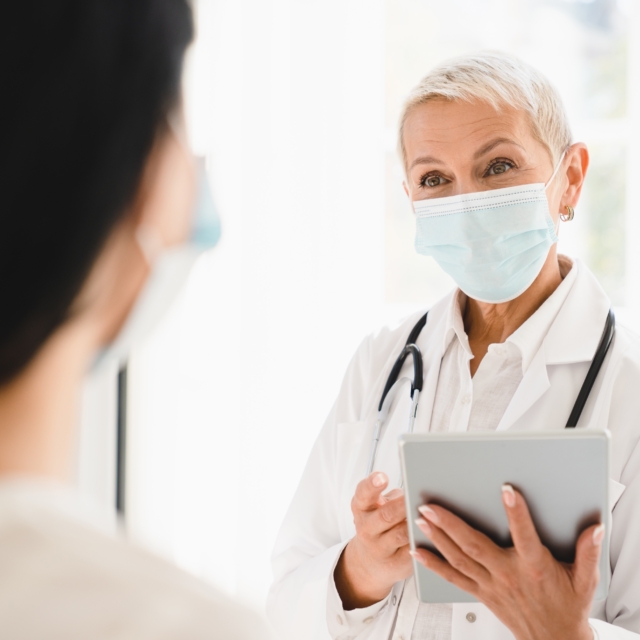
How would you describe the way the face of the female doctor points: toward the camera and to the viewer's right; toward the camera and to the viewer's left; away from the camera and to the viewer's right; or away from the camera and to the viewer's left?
toward the camera and to the viewer's left

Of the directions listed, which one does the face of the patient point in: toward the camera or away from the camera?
away from the camera
